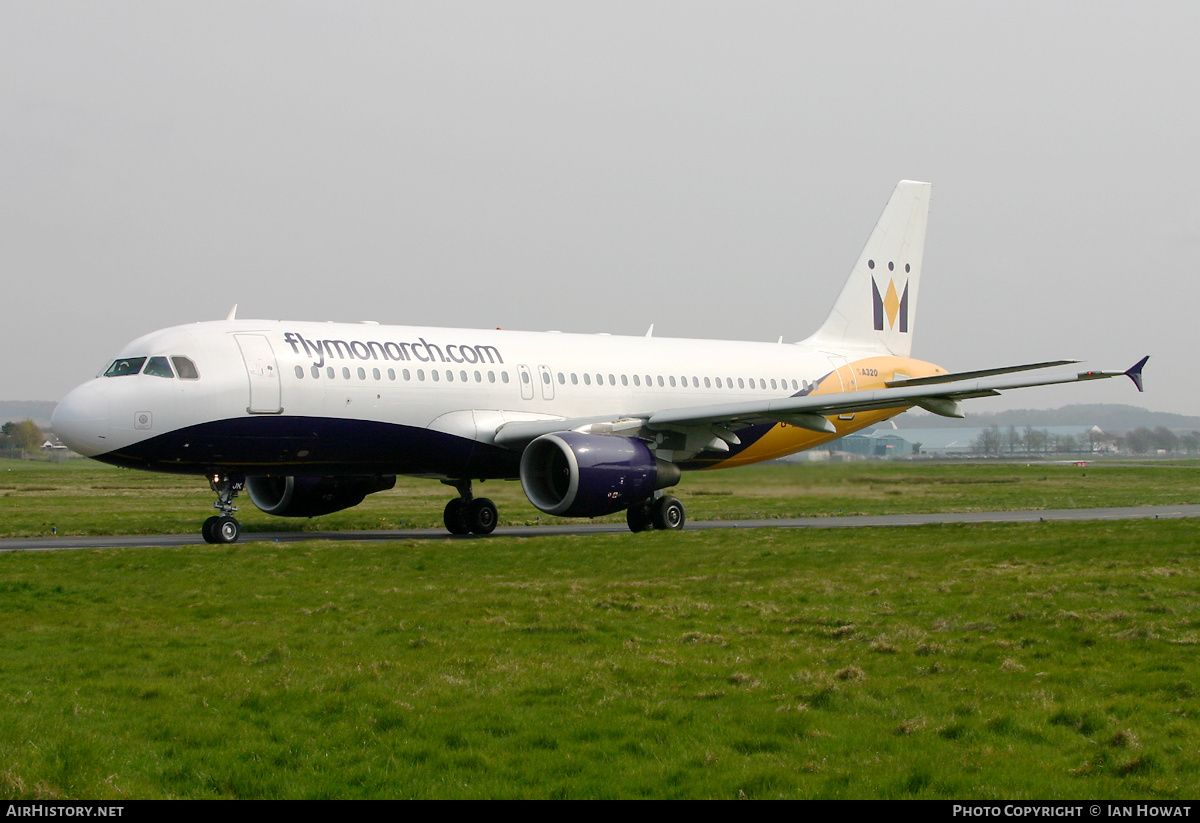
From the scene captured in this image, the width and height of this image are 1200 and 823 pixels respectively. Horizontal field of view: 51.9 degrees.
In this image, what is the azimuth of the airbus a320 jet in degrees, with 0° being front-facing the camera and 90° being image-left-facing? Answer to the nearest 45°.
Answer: approximately 45°
